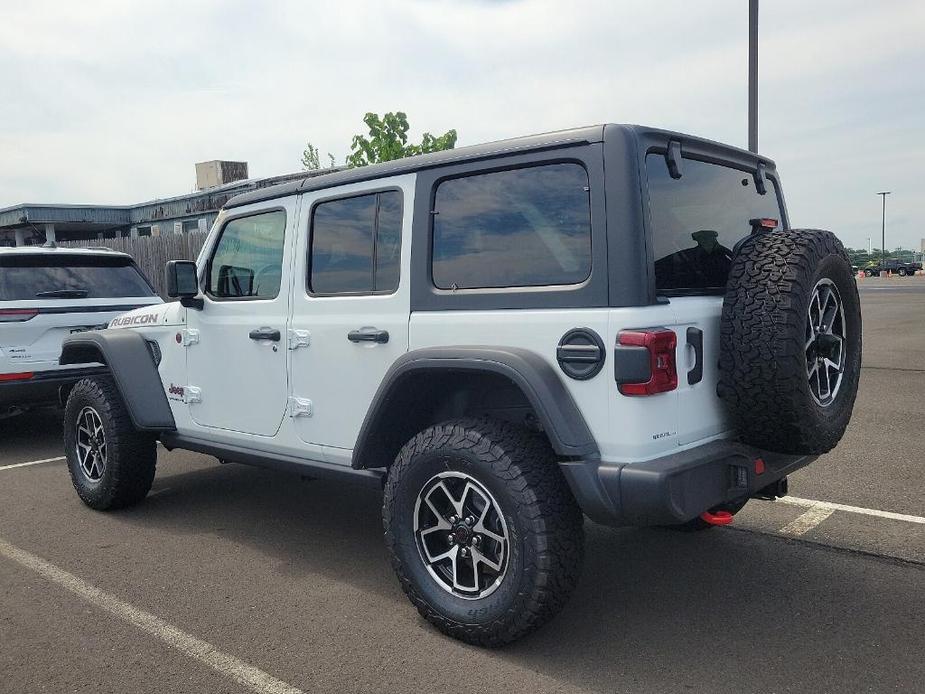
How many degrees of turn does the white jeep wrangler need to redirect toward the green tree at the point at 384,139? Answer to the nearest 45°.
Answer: approximately 45° to its right

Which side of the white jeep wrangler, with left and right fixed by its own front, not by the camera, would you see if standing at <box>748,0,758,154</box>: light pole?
right

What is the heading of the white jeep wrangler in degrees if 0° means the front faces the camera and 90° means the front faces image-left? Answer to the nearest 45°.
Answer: approximately 135°

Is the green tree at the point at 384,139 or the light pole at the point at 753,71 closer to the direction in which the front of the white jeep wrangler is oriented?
the green tree
